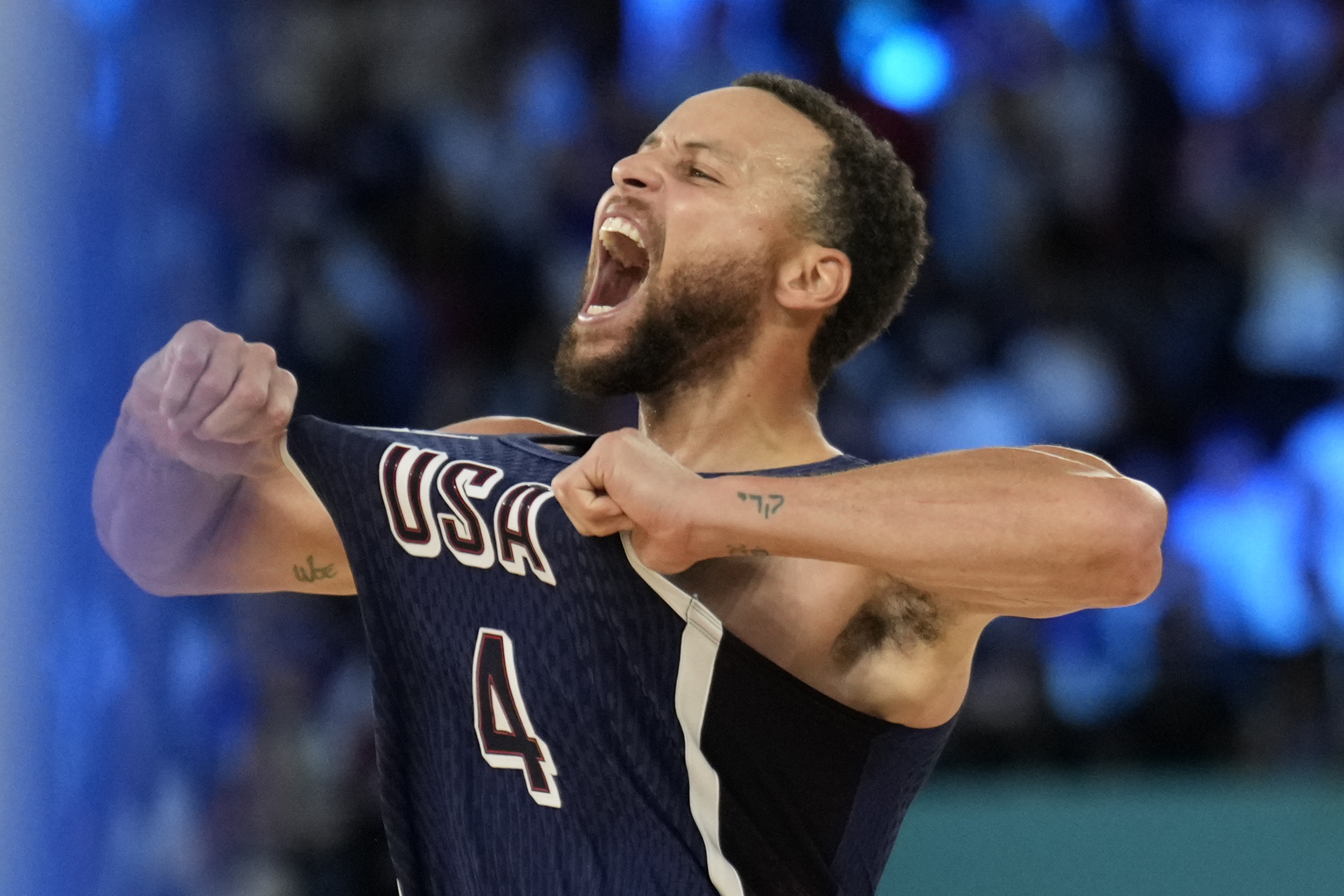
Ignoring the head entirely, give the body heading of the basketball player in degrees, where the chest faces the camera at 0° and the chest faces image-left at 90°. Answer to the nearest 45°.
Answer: approximately 45°
